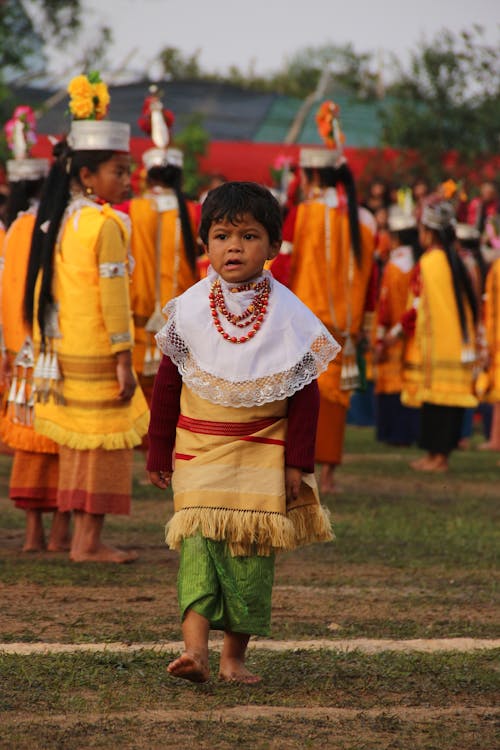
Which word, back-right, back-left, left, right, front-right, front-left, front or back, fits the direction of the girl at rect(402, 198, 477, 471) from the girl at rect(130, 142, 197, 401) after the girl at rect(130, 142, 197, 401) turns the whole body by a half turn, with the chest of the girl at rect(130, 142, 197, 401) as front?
back-left

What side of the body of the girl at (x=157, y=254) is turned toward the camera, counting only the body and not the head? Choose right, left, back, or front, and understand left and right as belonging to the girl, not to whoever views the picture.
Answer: back

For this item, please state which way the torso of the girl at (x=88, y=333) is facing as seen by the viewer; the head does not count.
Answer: to the viewer's right

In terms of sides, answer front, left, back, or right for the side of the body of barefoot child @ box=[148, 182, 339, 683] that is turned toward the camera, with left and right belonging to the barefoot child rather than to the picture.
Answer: front

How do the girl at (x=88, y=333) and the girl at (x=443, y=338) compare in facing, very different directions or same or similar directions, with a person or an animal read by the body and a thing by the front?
very different directions

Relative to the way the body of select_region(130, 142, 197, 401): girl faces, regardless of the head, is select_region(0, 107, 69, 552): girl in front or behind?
behind

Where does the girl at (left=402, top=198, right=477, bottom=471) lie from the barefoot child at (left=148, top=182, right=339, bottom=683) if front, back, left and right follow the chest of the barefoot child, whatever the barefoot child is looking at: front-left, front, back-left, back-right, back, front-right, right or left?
back

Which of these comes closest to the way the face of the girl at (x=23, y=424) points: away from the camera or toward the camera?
away from the camera

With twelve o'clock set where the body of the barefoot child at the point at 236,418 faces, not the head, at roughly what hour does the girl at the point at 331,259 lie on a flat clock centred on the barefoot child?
The girl is roughly at 6 o'clock from the barefoot child.

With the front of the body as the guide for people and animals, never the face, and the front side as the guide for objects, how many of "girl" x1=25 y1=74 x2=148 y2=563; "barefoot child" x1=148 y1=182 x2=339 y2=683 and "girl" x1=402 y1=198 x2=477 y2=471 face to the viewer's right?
1

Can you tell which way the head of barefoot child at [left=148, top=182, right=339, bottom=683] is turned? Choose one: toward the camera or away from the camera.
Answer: toward the camera
